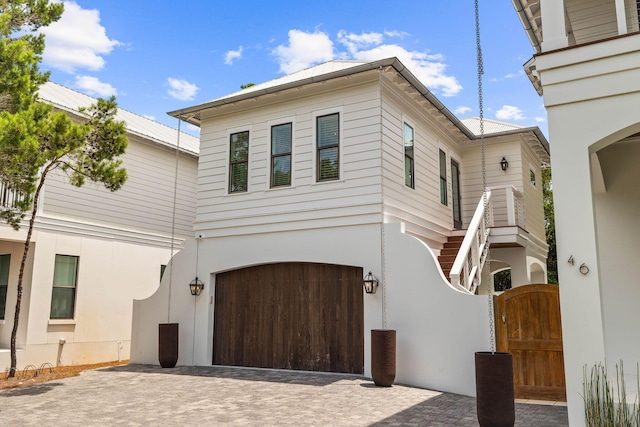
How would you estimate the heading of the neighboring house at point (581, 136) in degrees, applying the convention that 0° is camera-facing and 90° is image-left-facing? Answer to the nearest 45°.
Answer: approximately 45°

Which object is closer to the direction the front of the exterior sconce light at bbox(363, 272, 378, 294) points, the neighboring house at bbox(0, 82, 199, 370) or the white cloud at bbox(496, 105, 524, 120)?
the neighboring house

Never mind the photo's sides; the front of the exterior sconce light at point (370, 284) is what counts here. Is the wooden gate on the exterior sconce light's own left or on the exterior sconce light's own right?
on the exterior sconce light's own left

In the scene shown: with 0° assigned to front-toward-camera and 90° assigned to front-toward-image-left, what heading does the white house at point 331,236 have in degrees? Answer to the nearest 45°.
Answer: approximately 45°

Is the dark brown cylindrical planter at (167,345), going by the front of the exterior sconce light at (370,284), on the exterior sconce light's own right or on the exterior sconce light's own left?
on the exterior sconce light's own right

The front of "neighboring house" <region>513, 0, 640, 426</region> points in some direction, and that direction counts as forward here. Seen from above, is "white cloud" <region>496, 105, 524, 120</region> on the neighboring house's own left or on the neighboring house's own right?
on the neighboring house's own right

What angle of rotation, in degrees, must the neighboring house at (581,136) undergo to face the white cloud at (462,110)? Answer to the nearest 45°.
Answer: approximately 135° to its right
